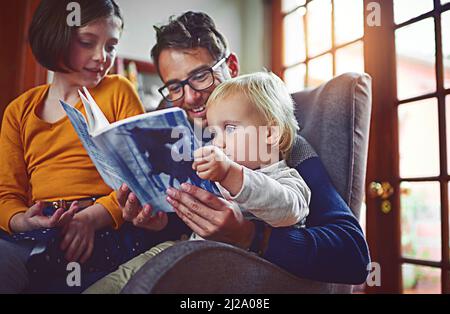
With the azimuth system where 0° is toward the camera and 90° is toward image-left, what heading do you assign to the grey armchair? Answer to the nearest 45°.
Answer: approximately 45°

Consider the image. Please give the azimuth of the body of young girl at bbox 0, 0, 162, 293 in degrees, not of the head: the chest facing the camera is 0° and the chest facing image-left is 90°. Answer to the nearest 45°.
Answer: approximately 0°

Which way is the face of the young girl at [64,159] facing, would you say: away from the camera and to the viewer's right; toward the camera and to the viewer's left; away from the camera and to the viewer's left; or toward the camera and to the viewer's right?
toward the camera and to the viewer's right

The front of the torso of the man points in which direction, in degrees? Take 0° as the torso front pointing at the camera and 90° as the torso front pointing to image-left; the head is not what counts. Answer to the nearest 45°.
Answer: approximately 45°

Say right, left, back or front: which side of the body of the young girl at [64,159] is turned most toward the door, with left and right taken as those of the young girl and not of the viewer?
left
